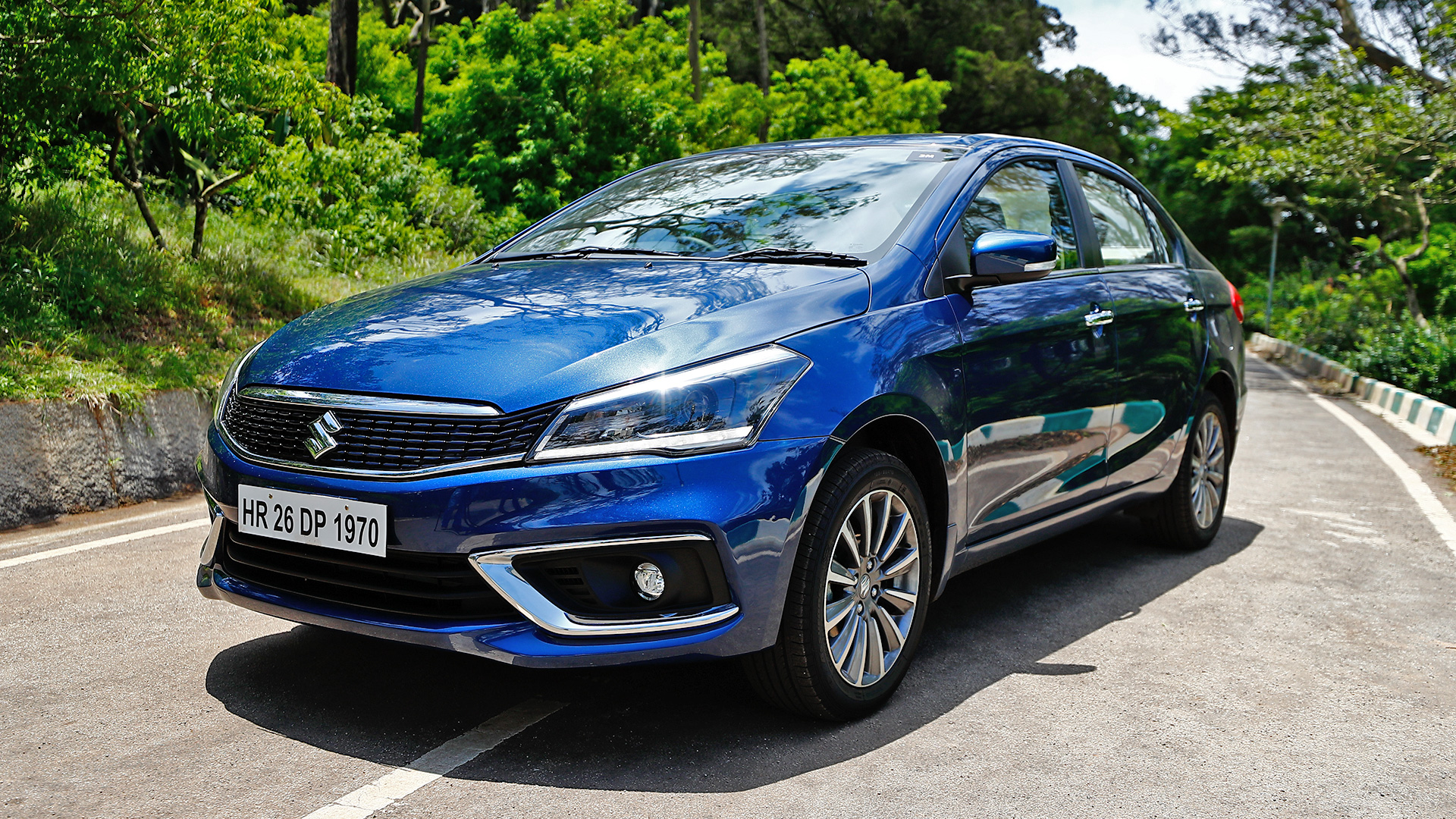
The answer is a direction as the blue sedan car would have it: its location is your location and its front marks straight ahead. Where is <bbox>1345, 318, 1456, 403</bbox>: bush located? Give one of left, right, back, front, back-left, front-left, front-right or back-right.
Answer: back

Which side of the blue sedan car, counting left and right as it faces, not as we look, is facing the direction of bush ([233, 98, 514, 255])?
right

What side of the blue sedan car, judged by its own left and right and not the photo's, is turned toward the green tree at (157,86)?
right

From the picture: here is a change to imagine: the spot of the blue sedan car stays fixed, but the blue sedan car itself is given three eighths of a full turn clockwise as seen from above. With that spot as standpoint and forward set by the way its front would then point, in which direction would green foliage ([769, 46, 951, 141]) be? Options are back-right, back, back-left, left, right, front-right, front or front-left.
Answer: front

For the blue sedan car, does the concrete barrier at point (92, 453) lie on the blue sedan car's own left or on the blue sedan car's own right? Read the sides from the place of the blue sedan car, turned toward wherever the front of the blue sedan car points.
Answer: on the blue sedan car's own right

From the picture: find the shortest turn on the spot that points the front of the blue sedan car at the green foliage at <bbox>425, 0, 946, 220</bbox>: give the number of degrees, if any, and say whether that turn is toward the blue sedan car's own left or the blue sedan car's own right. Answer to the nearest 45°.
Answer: approximately 135° to the blue sedan car's own right

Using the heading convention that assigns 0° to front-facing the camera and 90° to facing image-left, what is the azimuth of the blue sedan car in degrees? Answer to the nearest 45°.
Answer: approximately 45°
